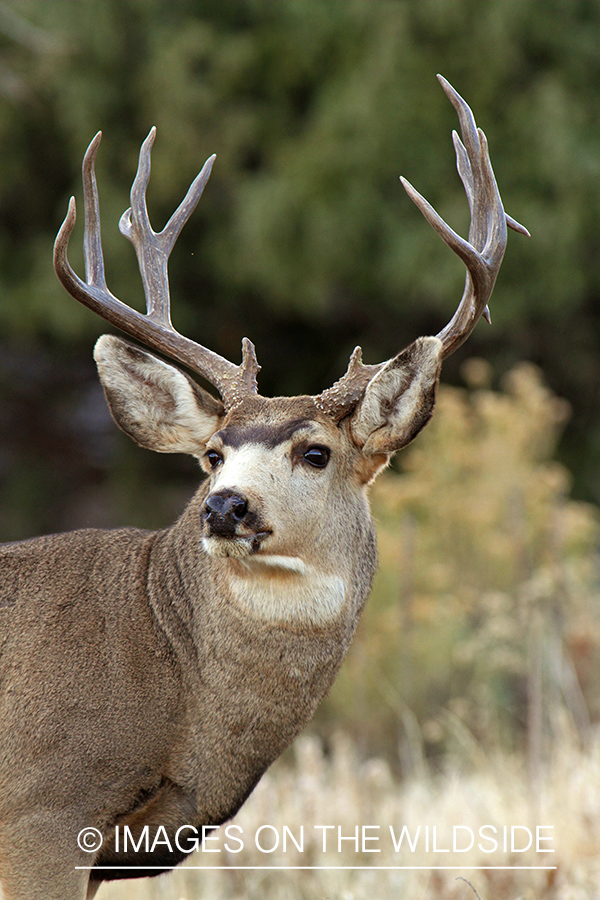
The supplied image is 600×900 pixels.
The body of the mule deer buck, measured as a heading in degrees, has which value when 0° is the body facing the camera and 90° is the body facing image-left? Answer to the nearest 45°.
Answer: approximately 270°
